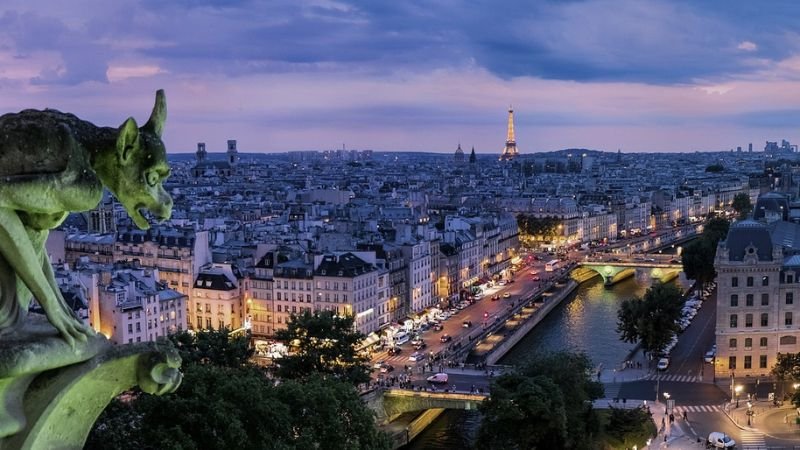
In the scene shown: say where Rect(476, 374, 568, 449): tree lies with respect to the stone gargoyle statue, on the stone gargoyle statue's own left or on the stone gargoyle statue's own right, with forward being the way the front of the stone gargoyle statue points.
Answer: on the stone gargoyle statue's own left

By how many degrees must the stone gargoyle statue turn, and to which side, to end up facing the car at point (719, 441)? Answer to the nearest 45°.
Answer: approximately 45° to its left

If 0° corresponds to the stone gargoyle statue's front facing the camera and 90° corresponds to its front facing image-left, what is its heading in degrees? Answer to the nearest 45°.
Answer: approximately 270°

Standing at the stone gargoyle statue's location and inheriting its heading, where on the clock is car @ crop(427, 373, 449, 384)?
The car is roughly at 10 o'clock from the stone gargoyle statue.

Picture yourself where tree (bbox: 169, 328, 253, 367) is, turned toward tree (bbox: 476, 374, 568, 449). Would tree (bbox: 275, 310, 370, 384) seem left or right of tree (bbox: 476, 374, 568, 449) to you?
left

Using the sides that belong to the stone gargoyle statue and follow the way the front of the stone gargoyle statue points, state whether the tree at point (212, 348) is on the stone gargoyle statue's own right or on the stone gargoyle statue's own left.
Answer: on the stone gargoyle statue's own left
